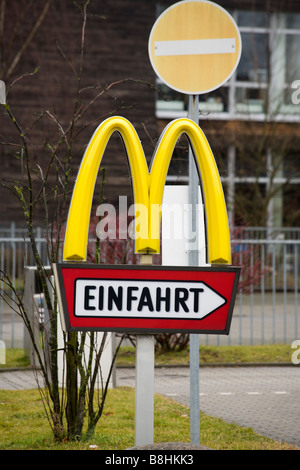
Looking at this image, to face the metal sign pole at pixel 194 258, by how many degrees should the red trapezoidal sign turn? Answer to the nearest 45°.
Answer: approximately 180°

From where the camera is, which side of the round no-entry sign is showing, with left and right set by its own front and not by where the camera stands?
front

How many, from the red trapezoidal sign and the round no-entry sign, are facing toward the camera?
2

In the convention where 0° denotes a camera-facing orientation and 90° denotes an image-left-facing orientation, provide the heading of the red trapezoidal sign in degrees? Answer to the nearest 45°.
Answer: approximately 0°

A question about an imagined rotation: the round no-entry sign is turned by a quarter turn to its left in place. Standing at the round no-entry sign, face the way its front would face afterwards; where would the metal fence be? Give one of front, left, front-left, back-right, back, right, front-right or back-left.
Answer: left

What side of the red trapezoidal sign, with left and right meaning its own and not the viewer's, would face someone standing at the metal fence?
back
